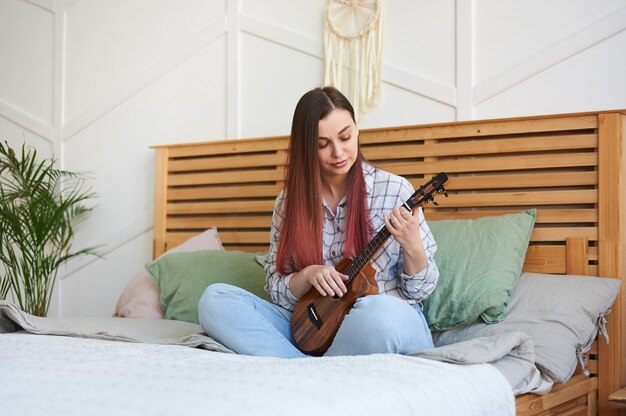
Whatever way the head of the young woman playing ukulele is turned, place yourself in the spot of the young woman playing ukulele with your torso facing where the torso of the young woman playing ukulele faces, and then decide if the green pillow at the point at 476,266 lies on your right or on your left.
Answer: on your left

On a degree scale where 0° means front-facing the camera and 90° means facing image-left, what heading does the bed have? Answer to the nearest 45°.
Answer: approximately 45°

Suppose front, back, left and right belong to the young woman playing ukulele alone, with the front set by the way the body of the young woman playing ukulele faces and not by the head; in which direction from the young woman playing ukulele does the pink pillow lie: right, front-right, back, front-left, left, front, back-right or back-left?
back-right

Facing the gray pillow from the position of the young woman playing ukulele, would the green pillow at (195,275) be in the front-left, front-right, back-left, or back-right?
back-left

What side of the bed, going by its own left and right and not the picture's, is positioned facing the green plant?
right

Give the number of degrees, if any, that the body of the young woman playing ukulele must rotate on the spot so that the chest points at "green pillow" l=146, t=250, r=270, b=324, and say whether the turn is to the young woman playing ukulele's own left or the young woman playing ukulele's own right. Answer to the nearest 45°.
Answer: approximately 135° to the young woman playing ukulele's own right
